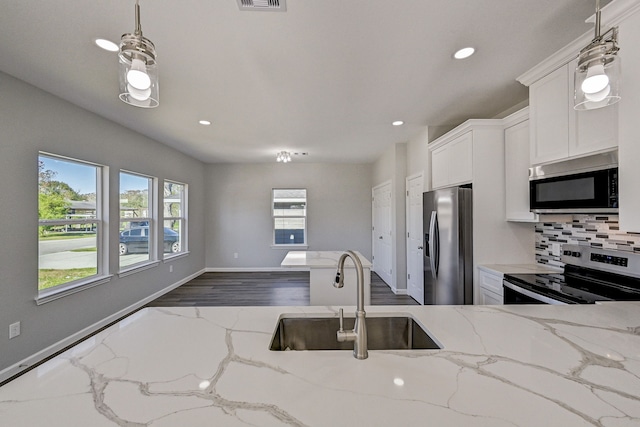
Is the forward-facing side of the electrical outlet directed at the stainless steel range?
yes

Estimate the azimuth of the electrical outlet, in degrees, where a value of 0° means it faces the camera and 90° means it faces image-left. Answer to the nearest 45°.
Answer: approximately 315°

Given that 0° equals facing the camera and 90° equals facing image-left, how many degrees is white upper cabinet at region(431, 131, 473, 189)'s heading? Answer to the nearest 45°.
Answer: approximately 45°

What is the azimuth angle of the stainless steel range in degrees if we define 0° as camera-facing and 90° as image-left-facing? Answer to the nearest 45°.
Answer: approximately 45°

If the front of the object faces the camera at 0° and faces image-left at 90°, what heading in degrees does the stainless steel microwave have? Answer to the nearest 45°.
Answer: approximately 45°

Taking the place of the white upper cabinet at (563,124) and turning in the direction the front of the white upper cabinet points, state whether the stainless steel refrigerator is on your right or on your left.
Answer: on your right
